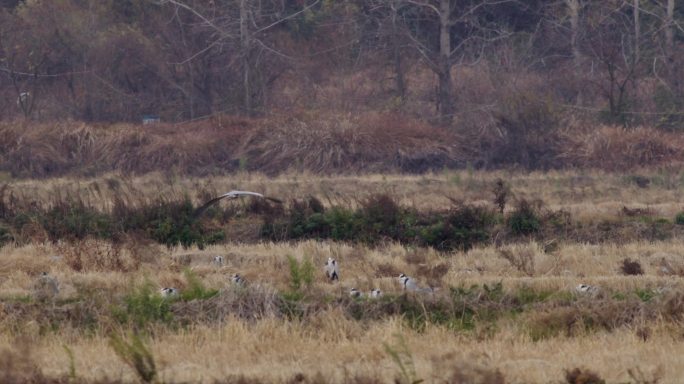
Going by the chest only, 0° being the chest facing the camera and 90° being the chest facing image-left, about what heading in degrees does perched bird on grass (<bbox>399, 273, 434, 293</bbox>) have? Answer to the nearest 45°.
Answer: approximately 90°

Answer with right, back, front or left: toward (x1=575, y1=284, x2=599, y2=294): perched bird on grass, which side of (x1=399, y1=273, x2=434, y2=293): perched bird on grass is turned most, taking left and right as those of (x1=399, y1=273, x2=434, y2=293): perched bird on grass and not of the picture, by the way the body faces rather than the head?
back

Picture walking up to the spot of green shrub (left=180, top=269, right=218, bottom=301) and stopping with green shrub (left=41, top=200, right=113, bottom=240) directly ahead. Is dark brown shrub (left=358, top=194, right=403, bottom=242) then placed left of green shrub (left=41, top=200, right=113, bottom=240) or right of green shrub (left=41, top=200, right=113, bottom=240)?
right

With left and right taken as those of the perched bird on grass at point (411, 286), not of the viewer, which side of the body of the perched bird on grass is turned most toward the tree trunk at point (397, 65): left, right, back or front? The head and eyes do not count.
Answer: right

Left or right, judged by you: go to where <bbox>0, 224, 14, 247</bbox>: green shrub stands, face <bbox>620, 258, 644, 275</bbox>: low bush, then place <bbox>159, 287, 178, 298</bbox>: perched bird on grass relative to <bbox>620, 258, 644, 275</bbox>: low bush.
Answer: right

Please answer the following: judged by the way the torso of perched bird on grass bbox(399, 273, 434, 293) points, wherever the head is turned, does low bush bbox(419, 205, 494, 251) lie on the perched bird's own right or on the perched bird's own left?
on the perched bird's own right

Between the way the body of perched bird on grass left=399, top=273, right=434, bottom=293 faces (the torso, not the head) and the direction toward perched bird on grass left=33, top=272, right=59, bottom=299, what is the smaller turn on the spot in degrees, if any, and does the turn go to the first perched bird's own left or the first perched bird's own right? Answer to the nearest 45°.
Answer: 0° — it already faces it

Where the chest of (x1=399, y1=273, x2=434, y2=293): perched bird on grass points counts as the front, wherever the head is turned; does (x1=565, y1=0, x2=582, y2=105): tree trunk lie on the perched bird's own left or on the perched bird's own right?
on the perched bird's own right

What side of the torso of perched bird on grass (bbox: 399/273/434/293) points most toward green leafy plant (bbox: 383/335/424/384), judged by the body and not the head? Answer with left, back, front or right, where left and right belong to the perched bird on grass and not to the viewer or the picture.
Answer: left

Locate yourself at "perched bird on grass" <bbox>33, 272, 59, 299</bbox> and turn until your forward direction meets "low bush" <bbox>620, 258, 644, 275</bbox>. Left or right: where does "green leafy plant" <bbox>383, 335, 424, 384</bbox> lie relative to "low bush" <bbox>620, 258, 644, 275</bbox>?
right

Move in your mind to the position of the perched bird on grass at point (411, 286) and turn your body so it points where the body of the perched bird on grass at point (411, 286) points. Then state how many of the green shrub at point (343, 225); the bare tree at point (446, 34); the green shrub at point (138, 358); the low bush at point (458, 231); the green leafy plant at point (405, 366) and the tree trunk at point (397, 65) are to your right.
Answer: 4

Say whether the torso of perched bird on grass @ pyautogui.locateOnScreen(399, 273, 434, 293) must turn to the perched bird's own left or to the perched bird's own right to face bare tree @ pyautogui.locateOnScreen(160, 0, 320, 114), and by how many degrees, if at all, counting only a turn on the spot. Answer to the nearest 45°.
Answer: approximately 90° to the perched bird's own right

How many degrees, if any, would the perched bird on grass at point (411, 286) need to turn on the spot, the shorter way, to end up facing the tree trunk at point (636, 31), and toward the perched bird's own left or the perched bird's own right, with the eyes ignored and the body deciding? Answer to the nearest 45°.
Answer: approximately 90° to the perched bird's own right
